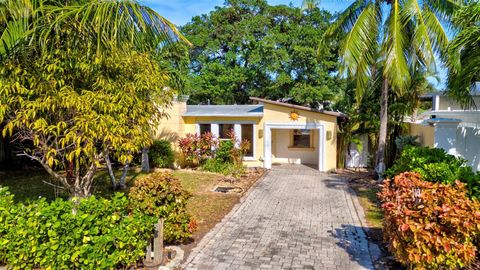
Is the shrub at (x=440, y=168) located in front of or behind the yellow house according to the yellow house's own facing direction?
in front

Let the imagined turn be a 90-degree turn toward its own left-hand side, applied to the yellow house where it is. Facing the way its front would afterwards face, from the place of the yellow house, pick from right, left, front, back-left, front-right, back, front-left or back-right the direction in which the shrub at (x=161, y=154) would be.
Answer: back

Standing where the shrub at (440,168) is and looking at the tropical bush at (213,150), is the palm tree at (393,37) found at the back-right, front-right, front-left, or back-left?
front-right

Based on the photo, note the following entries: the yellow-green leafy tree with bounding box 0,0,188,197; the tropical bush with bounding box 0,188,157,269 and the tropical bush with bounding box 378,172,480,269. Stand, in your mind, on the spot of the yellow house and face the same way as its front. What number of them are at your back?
0

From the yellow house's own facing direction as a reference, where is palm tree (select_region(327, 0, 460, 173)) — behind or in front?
in front

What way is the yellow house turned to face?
toward the camera

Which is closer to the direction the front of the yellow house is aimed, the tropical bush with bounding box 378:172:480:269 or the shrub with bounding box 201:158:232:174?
the tropical bush

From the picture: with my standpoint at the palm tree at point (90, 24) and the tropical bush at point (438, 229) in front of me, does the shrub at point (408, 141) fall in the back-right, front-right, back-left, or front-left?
front-left

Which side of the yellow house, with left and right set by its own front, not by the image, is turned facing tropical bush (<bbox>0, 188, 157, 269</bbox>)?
front

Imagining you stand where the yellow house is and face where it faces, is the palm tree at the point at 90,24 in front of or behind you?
in front

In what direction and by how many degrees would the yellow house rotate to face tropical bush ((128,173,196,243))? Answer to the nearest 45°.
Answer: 0° — it already faces it
